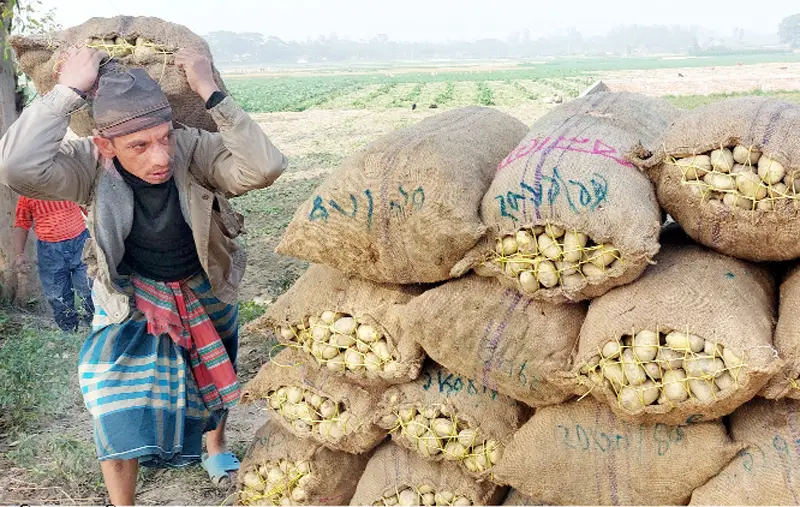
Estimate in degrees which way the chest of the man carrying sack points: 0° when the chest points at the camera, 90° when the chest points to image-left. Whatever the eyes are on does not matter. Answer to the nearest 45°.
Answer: approximately 315°

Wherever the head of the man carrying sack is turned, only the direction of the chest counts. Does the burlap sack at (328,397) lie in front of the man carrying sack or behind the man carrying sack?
in front

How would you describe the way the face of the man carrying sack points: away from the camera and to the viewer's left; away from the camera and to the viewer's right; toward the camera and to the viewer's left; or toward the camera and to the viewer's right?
toward the camera and to the viewer's right

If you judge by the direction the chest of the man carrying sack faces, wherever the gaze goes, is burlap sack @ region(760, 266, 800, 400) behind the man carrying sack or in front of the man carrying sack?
in front
